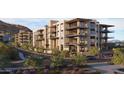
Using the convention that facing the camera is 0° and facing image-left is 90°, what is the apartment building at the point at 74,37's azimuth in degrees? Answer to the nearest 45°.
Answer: approximately 45°

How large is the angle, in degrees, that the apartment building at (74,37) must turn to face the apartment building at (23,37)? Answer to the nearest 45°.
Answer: approximately 45° to its right

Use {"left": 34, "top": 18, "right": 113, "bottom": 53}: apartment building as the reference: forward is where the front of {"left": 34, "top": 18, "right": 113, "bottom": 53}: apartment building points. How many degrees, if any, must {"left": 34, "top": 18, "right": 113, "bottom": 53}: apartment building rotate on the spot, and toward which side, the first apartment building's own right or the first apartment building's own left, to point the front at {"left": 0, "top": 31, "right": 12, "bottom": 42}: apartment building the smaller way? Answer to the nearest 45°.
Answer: approximately 45° to the first apartment building's own right
